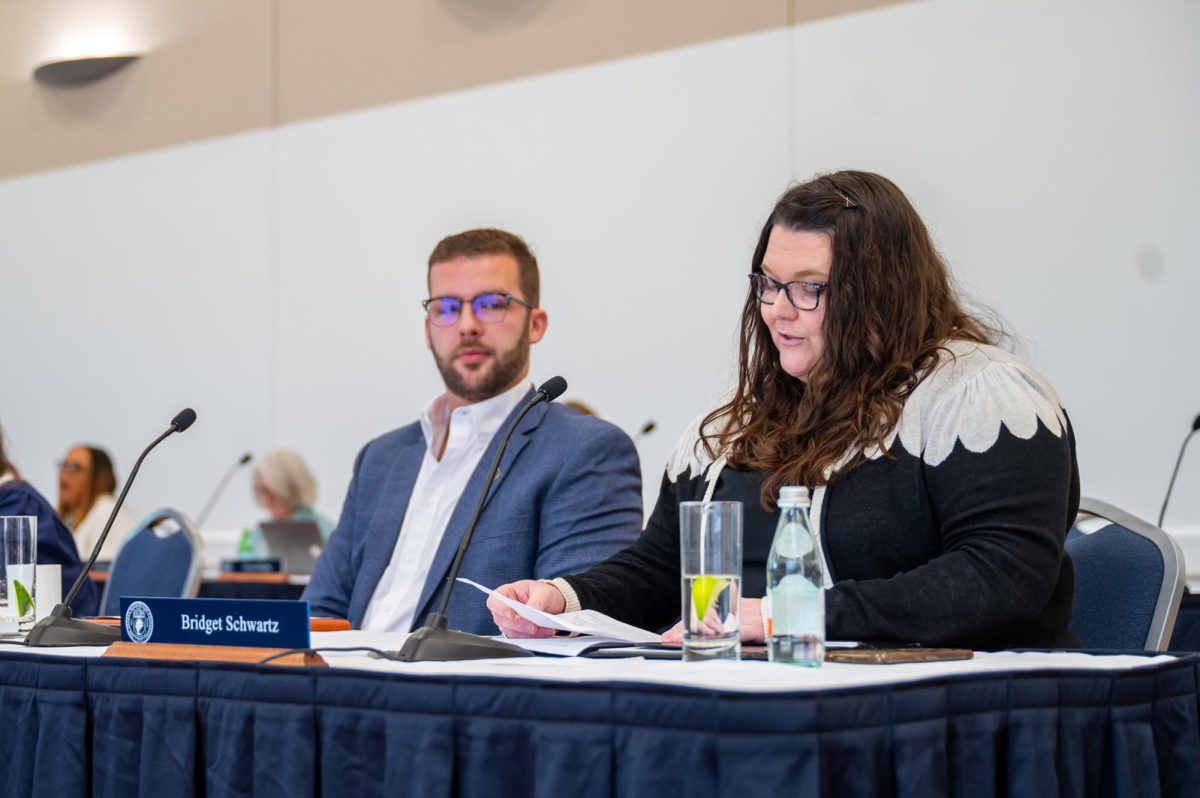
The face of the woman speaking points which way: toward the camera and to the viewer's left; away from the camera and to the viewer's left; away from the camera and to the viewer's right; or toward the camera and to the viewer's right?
toward the camera and to the viewer's left

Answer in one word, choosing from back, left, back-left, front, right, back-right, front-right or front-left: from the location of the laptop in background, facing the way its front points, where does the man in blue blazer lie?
back

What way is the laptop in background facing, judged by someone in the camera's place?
facing away from the viewer

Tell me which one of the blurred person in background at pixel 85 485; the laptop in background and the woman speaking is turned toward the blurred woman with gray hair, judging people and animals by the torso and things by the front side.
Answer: the laptop in background

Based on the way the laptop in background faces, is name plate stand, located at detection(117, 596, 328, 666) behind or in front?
behind

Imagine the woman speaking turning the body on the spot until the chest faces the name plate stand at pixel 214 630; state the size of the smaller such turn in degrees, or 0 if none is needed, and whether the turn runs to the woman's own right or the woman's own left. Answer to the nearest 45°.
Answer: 0° — they already face it

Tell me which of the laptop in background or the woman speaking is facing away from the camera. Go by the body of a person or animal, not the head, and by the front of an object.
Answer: the laptop in background

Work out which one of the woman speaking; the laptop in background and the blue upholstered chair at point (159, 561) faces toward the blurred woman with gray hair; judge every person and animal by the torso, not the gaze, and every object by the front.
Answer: the laptop in background

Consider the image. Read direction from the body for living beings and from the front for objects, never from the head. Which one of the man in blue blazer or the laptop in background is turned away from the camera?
the laptop in background

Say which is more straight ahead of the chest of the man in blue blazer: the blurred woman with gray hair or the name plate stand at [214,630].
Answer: the name plate stand

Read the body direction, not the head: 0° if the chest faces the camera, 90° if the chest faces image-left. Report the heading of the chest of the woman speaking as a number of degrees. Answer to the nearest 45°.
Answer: approximately 45°

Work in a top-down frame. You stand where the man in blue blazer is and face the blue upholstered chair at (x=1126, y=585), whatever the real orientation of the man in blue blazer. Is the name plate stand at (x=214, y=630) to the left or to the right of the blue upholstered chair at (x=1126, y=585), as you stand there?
right

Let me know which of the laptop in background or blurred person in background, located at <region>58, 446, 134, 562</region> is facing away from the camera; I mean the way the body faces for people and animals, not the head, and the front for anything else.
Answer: the laptop in background
